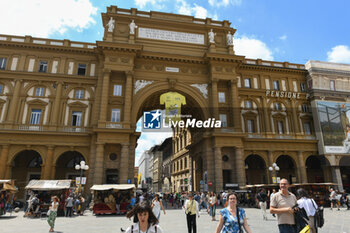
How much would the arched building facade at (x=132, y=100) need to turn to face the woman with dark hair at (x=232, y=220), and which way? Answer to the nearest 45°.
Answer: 0° — it already faces them

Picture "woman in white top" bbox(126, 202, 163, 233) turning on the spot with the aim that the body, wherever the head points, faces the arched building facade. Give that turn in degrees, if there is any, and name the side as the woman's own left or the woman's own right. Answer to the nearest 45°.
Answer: approximately 180°

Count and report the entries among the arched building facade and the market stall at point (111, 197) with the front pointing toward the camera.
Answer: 2

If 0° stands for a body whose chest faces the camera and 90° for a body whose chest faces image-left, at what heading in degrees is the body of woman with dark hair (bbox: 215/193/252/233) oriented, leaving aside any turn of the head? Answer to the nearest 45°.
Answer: approximately 0°
